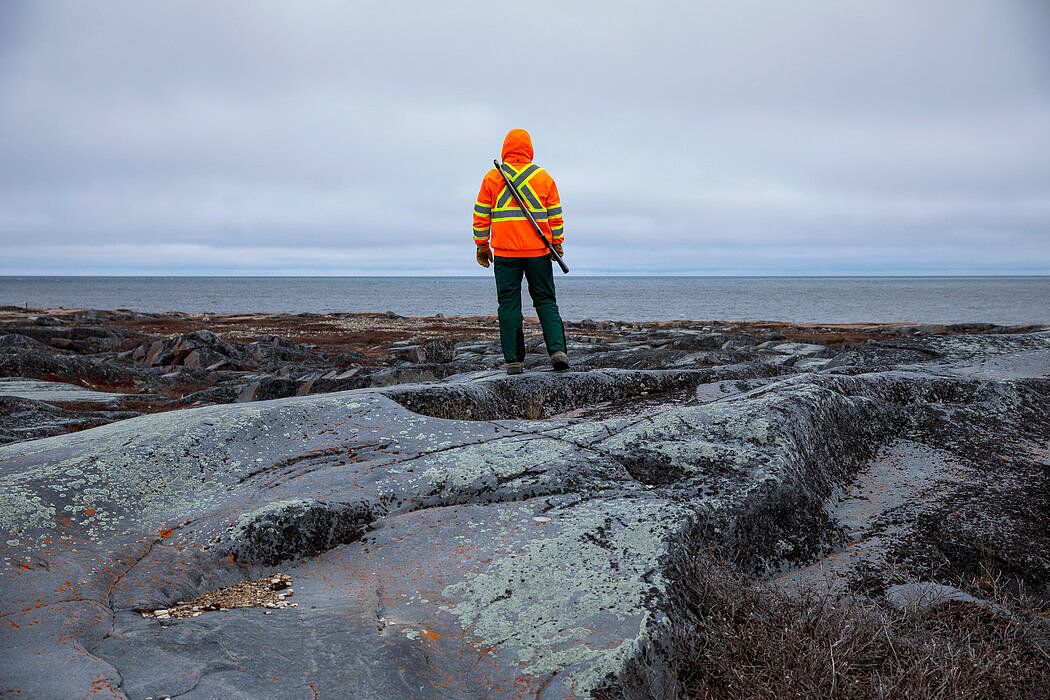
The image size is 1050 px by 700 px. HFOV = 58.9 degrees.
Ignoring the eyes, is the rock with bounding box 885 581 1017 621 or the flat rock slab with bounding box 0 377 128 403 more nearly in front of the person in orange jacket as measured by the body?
the flat rock slab

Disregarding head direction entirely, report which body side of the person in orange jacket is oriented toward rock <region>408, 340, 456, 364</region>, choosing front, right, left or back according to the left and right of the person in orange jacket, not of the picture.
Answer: front

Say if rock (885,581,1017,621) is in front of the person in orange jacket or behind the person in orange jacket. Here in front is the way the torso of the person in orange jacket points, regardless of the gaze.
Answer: behind

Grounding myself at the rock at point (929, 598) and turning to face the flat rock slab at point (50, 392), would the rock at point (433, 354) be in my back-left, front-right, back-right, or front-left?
front-right

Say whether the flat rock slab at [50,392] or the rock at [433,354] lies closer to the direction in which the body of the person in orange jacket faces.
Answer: the rock

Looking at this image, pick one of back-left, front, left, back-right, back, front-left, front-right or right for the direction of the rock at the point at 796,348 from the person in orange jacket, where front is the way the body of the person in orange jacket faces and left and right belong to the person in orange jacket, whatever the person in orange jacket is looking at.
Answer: front-right

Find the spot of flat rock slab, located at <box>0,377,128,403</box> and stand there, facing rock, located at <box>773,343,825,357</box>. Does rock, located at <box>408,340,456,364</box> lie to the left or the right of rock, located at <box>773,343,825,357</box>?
left

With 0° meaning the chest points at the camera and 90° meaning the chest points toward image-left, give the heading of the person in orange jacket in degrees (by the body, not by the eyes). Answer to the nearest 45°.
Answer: approximately 180°

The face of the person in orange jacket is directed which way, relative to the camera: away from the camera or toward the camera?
away from the camera

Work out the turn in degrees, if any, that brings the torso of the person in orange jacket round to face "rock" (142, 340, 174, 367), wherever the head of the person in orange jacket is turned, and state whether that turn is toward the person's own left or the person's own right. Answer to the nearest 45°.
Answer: approximately 45° to the person's own left
